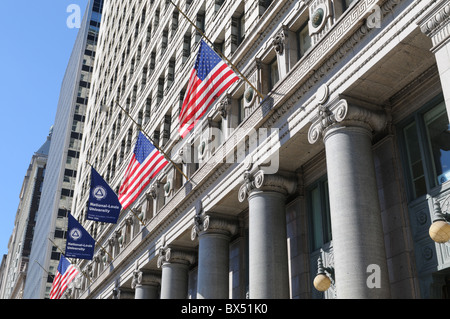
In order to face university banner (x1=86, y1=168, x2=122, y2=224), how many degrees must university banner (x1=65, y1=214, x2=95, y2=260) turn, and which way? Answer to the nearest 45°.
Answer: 0° — it already faces it

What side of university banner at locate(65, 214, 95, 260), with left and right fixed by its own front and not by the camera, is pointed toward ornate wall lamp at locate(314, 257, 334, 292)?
front

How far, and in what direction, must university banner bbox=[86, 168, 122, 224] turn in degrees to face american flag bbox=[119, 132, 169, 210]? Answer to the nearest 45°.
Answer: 0° — it already faces it

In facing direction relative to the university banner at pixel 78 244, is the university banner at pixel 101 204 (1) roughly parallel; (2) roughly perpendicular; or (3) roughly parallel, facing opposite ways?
roughly parallel

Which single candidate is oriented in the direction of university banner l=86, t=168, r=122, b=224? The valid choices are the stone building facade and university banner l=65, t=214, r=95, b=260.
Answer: university banner l=65, t=214, r=95, b=260

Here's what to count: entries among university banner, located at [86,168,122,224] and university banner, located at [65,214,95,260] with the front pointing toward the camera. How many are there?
2

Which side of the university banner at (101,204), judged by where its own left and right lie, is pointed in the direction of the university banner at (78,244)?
back

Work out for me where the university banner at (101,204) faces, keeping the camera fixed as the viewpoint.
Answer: facing the viewer

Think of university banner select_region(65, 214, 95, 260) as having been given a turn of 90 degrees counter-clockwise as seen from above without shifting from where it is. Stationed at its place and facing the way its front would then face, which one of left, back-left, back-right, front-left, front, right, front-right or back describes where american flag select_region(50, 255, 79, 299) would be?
left

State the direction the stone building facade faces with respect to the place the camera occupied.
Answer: facing the viewer and to the left of the viewer

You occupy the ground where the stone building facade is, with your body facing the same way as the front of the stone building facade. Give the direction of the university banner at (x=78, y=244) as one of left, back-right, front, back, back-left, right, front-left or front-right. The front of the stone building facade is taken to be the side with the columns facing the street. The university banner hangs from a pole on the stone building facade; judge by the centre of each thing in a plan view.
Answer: right
